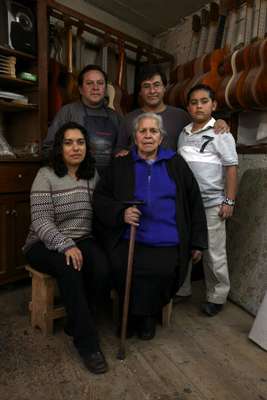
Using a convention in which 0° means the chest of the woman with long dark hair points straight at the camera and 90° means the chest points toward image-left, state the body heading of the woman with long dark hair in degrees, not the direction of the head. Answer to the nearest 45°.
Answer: approximately 315°

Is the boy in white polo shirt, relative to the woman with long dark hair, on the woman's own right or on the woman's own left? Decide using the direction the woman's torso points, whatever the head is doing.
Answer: on the woman's own left

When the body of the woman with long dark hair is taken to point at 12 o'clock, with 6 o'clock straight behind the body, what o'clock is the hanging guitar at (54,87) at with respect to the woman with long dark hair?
The hanging guitar is roughly at 7 o'clock from the woman with long dark hair.

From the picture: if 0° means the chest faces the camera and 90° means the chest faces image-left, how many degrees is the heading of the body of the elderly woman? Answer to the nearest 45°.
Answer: approximately 0°
